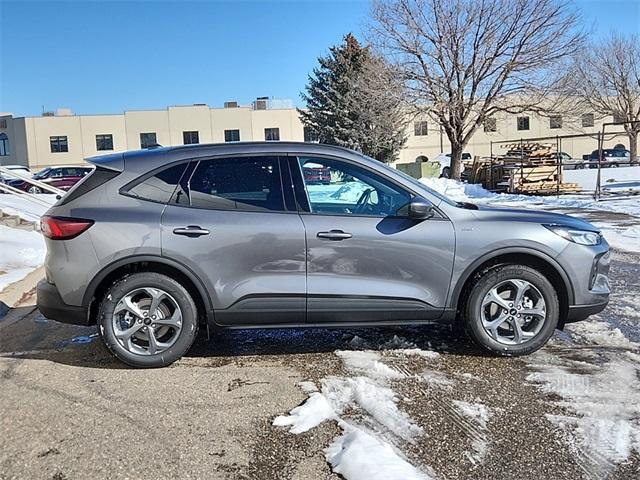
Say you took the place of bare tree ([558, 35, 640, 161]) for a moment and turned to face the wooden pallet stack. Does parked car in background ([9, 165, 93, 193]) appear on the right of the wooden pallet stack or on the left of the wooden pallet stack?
right

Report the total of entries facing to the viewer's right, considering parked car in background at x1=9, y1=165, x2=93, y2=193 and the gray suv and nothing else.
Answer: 1

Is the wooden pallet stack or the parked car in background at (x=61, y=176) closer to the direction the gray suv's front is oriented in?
the wooden pallet stack

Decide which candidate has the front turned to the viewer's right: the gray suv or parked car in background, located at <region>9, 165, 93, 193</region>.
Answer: the gray suv

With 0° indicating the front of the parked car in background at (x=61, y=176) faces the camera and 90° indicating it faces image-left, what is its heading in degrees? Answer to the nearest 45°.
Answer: approximately 45°

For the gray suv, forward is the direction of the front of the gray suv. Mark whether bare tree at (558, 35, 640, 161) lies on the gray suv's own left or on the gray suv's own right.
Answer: on the gray suv's own left

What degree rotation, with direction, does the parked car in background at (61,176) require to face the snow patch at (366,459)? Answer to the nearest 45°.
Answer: approximately 45° to its left

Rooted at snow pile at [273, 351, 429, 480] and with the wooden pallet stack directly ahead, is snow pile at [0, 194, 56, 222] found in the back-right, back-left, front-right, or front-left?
front-left

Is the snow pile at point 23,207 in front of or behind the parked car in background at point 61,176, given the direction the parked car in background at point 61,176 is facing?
in front

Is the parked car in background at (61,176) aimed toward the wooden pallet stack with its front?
no

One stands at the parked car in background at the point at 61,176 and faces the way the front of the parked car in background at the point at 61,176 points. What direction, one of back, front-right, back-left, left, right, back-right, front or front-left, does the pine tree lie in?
back-left

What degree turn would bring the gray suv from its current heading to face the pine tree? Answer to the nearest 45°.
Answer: approximately 90° to its left

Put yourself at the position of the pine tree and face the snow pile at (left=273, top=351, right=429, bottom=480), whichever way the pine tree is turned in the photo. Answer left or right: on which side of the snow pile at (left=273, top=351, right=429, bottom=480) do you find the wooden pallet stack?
left

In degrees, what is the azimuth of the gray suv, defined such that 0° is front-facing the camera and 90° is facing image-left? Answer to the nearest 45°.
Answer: approximately 270°

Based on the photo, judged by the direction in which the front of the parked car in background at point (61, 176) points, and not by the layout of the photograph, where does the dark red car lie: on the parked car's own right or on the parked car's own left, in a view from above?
on the parked car's own left

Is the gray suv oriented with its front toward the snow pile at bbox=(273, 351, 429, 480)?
no

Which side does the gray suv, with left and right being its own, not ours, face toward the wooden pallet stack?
left
